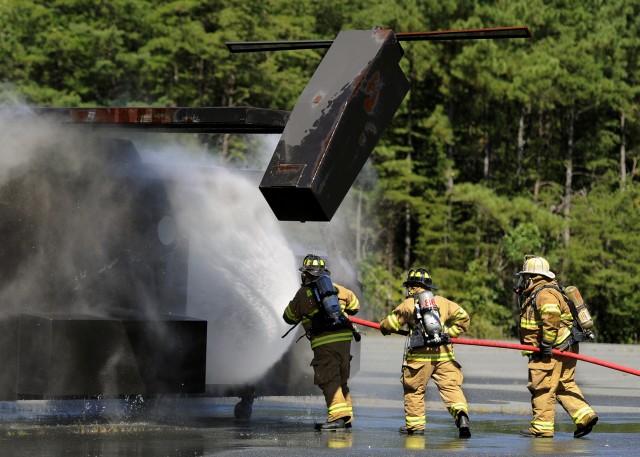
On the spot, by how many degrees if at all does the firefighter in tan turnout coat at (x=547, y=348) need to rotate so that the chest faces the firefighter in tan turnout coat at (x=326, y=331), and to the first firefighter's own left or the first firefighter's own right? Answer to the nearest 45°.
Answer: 0° — they already face them

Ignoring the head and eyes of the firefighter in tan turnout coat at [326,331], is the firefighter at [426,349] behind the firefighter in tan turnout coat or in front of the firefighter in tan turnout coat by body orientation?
behind

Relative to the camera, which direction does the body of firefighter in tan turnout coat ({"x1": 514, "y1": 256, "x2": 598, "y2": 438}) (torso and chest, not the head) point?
to the viewer's left

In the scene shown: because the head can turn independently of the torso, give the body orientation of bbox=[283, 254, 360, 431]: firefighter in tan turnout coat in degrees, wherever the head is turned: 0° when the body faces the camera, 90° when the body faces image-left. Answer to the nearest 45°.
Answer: approximately 135°

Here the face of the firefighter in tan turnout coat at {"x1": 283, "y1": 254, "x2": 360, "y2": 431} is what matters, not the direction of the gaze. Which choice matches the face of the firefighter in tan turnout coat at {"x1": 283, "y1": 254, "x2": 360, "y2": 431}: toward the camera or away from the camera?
away from the camera
